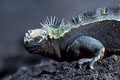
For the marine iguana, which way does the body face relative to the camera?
to the viewer's left
